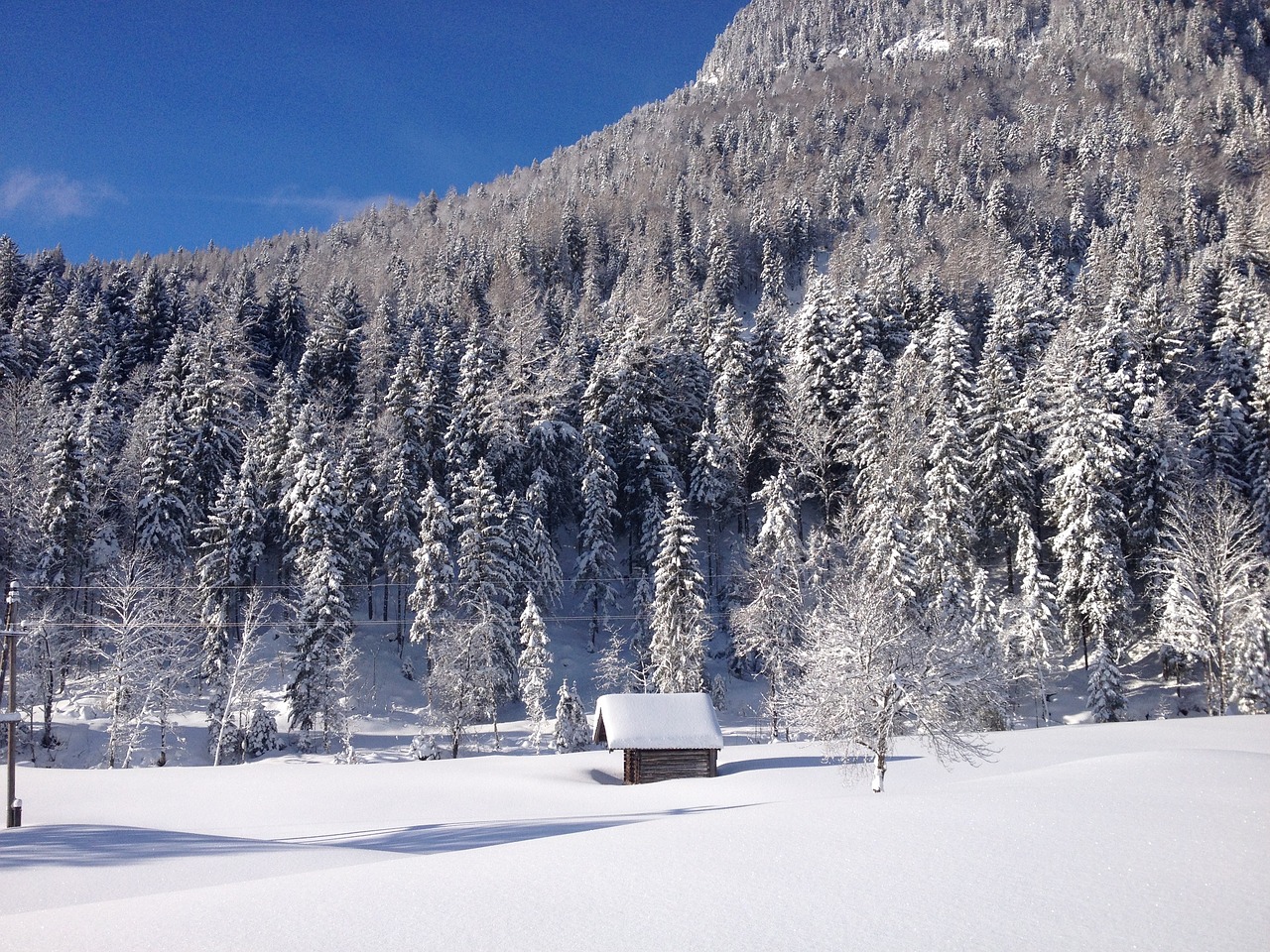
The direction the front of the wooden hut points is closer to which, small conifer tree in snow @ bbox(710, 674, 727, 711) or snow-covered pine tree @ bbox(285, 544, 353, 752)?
the snow-covered pine tree

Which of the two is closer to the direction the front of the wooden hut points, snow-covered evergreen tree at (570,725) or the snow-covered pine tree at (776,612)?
the snow-covered evergreen tree

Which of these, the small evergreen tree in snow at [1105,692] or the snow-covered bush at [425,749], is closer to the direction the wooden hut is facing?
the snow-covered bush

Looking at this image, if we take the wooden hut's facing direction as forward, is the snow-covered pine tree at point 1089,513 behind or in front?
behind
